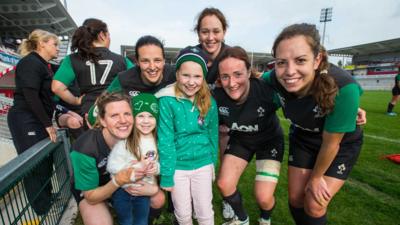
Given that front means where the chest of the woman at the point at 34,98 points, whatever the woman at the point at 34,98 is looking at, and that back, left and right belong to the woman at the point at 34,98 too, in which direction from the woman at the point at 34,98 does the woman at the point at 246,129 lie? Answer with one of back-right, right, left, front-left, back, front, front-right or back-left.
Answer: front-right

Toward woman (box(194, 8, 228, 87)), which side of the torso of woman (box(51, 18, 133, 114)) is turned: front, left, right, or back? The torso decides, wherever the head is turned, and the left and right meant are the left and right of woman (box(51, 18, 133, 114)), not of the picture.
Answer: right

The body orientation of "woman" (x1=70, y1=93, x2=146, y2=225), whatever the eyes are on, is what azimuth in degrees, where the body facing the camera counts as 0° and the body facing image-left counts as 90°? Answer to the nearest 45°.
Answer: approximately 315°

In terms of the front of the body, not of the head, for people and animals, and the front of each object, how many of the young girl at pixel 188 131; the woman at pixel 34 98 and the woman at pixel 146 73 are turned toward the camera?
2

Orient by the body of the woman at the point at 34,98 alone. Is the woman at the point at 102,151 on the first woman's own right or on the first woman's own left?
on the first woman's own right

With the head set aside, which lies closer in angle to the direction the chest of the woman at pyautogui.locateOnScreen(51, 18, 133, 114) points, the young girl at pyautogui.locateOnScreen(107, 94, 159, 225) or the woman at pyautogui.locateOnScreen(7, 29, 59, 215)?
the woman

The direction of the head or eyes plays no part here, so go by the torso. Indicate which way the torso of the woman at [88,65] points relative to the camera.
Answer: away from the camera

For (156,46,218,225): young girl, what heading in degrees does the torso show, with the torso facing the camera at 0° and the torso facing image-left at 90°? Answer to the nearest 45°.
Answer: approximately 0°

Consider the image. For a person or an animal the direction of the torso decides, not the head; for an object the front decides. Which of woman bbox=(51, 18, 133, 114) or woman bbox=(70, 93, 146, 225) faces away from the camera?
woman bbox=(51, 18, 133, 114)

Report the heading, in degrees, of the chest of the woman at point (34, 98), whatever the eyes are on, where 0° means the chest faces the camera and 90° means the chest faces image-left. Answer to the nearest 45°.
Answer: approximately 270°

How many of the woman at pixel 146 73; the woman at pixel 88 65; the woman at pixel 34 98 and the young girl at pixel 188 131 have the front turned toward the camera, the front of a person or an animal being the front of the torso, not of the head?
2

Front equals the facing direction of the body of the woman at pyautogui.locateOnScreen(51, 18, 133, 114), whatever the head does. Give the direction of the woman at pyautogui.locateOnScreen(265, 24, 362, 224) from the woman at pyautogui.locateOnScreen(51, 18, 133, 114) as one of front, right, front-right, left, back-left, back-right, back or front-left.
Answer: back-right
